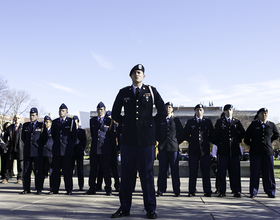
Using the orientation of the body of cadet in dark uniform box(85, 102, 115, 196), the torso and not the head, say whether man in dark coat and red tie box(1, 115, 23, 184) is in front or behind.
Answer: behind

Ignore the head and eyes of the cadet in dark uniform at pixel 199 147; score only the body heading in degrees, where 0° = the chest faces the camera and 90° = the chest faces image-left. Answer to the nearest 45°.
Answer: approximately 0°

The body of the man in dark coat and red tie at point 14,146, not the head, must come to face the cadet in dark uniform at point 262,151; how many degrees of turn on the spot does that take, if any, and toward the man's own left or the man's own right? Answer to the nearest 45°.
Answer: approximately 45° to the man's own left

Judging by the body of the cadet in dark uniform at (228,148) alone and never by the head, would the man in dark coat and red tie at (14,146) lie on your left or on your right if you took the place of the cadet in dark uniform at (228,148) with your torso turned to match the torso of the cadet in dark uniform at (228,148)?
on your right

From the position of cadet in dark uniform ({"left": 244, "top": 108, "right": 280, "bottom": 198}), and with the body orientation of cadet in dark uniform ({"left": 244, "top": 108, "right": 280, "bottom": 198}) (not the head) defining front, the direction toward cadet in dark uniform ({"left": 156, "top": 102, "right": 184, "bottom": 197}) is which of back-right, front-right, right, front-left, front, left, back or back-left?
right

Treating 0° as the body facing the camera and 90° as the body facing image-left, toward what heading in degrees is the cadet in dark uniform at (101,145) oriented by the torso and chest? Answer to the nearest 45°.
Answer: approximately 0°

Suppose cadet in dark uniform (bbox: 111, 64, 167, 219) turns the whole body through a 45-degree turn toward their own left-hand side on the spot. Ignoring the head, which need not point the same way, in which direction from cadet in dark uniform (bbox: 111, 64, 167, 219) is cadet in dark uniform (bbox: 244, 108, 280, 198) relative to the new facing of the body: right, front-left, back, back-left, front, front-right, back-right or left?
left

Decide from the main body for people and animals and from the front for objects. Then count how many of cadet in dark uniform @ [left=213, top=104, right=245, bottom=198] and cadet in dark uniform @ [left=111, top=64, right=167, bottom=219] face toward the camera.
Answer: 2
